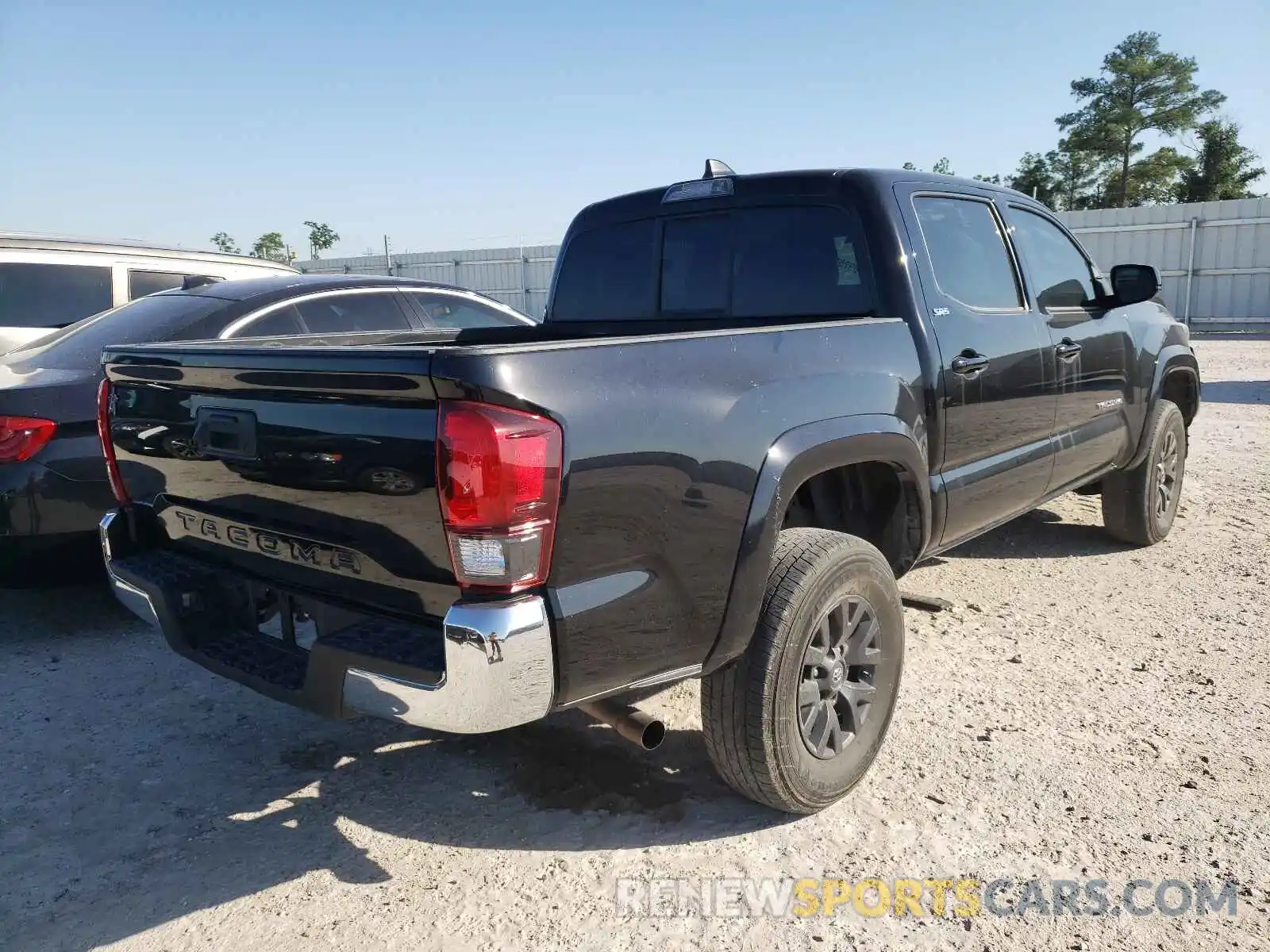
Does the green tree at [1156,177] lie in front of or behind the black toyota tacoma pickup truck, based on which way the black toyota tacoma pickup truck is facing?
in front

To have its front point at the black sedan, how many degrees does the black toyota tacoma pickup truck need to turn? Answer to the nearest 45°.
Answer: approximately 90° to its left

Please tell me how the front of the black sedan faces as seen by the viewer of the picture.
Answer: facing away from the viewer and to the right of the viewer

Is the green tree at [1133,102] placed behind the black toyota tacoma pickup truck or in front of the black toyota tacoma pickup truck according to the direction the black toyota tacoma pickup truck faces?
in front

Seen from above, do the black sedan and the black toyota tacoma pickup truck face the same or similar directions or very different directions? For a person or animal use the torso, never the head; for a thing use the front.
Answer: same or similar directions

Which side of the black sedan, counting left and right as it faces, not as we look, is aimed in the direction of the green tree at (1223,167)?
front

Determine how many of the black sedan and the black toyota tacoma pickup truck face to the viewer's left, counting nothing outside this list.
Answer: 0

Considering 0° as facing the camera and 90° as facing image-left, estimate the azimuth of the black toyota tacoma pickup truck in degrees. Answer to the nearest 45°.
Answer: approximately 225°

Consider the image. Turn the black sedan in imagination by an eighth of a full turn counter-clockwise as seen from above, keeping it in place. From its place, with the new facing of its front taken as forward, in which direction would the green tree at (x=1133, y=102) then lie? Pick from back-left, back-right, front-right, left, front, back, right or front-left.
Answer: front-right

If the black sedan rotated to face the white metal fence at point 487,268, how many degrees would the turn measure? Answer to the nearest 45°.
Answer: approximately 45° to its left

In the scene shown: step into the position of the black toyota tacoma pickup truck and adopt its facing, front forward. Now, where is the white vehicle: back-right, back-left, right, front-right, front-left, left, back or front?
left

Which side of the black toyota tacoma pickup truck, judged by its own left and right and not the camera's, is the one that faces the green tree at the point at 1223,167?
front
